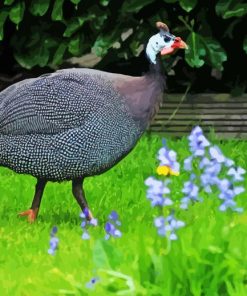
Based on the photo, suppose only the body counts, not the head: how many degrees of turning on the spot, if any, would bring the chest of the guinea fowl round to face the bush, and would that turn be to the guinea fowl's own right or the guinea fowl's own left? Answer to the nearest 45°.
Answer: approximately 90° to the guinea fowl's own left

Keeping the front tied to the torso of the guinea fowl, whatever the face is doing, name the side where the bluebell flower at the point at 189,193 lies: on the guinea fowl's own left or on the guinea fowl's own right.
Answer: on the guinea fowl's own right

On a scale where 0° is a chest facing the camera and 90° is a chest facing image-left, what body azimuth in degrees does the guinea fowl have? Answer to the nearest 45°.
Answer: approximately 270°

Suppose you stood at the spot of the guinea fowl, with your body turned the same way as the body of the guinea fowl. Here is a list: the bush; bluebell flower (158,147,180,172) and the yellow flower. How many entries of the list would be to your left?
1

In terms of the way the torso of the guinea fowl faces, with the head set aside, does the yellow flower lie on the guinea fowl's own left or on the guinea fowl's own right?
on the guinea fowl's own right
